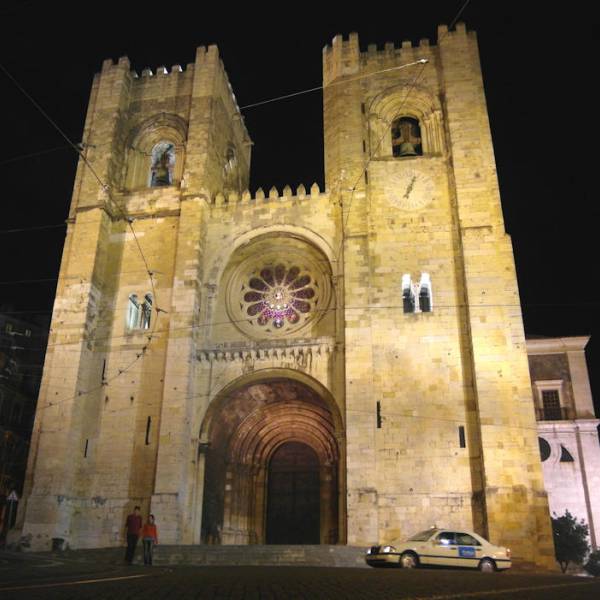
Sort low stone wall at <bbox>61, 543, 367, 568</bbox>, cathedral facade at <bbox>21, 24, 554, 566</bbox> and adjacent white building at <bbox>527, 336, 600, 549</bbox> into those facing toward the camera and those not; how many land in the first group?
3

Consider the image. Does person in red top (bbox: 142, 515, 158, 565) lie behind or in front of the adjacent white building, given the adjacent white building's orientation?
in front

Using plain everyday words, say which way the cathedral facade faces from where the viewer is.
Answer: facing the viewer

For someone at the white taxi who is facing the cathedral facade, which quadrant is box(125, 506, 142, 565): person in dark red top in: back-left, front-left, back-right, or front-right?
front-left
